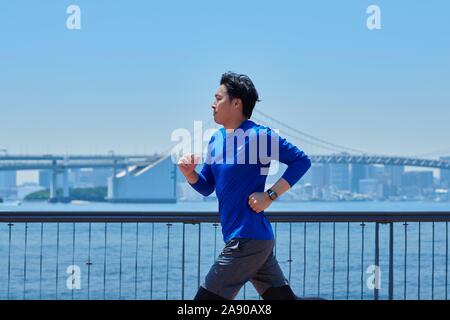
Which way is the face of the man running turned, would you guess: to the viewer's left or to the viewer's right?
to the viewer's left

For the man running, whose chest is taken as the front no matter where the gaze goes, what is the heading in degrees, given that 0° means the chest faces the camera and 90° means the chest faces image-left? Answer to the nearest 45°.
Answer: approximately 90°
